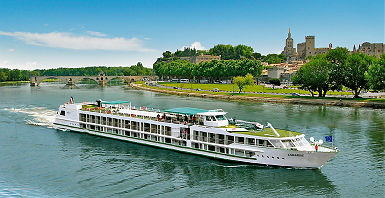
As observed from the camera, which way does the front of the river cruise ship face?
facing the viewer and to the right of the viewer
